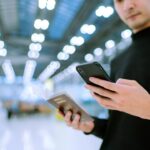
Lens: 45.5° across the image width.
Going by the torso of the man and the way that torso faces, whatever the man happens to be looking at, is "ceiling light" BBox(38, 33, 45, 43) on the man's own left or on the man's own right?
on the man's own right

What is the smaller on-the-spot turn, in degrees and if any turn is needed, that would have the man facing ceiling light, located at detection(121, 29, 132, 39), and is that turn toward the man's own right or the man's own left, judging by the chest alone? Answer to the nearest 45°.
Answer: approximately 135° to the man's own right

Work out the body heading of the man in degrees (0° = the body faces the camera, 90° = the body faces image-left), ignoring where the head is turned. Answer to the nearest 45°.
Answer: approximately 45°

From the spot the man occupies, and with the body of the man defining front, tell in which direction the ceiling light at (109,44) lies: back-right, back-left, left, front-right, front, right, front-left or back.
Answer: back-right

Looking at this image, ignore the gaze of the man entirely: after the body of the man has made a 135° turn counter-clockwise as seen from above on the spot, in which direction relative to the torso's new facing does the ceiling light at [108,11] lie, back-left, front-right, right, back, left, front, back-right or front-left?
left

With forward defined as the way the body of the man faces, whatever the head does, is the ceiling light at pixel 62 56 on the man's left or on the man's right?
on the man's right
